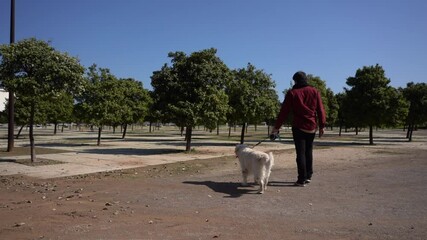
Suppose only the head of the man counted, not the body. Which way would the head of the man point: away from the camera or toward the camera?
away from the camera

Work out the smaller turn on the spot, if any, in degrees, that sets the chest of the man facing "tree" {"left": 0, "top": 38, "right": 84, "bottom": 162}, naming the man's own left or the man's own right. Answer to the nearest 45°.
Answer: approximately 90° to the man's own left

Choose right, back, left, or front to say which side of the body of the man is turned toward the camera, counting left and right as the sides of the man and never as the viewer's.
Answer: back

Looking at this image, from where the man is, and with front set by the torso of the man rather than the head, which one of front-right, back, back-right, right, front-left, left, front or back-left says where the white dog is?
back-left

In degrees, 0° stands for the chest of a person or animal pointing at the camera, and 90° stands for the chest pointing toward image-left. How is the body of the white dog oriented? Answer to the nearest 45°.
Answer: approximately 135°

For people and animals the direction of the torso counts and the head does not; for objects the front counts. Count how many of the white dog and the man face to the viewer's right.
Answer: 0

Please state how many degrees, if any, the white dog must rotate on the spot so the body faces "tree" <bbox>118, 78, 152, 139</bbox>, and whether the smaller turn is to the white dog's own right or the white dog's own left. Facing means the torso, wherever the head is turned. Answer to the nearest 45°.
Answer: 0° — it already faces it

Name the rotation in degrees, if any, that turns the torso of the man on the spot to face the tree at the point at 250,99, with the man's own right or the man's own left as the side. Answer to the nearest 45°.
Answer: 0° — they already face it
